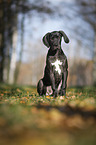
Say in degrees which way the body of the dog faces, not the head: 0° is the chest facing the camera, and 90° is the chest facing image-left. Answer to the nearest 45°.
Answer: approximately 315°

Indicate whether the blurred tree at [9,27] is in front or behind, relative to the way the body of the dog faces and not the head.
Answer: behind
